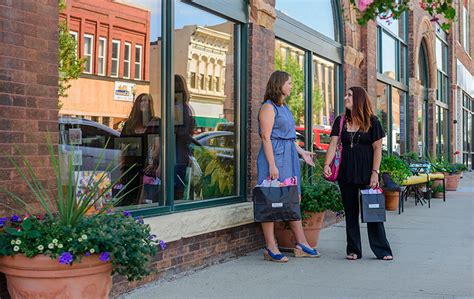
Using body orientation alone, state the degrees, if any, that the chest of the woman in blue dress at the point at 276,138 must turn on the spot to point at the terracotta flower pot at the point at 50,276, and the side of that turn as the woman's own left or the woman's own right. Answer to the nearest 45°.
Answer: approximately 90° to the woman's own right

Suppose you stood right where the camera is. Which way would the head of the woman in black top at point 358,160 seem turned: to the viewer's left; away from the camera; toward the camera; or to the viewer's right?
to the viewer's left

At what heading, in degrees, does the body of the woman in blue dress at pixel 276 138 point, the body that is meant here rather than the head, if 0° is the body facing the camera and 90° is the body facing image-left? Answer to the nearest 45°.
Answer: approximately 315°

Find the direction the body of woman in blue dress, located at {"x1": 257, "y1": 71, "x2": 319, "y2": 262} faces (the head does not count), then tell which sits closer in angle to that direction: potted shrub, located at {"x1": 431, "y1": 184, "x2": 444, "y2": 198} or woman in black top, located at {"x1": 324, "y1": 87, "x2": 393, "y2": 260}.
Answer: the woman in black top

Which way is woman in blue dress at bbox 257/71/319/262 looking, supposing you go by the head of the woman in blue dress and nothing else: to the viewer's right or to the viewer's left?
to the viewer's right
